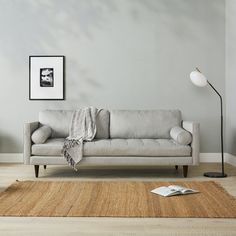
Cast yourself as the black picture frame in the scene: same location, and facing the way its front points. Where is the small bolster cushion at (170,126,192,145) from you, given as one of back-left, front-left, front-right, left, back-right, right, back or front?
front-left

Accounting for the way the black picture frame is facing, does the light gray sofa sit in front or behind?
in front

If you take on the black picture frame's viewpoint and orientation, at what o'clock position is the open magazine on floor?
The open magazine on floor is roughly at 11 o'clock from the black picture frame.

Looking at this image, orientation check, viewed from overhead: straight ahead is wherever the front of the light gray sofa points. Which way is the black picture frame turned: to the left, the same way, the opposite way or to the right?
the same way

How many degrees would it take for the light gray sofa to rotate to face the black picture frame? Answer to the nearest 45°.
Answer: approximately 135° to its right

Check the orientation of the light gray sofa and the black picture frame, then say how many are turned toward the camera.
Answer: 2

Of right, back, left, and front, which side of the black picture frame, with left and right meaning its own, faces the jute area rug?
front

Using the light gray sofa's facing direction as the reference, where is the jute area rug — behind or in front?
in front

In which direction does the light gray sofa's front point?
toward the camera

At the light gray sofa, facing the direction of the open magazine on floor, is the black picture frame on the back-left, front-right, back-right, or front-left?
back-right
